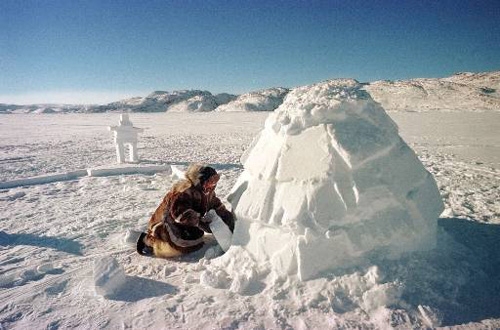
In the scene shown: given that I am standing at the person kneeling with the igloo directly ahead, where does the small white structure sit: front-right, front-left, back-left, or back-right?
back-left

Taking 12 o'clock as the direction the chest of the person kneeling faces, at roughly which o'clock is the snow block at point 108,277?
The snow block is roughly at 5 o'clock from the person kneeling.

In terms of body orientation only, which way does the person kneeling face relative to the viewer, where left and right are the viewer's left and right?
facing to the right of the viewer

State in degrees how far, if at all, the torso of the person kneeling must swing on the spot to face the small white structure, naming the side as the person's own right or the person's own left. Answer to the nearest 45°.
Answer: approximately 90° to the person's own left

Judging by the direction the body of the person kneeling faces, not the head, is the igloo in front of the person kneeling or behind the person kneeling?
in front
